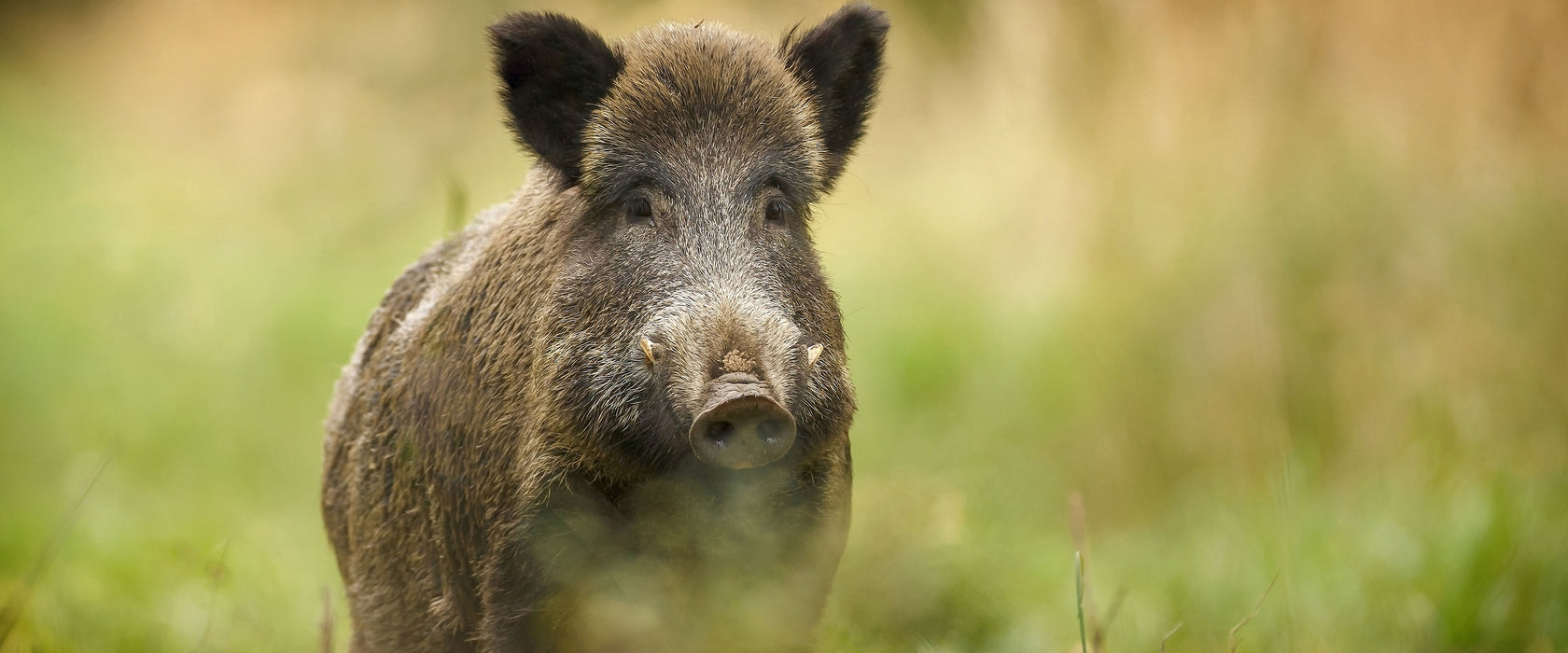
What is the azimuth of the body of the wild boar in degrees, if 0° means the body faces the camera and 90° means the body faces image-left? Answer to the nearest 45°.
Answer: approximately 315°
